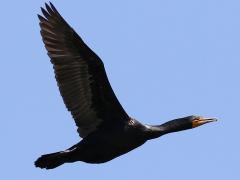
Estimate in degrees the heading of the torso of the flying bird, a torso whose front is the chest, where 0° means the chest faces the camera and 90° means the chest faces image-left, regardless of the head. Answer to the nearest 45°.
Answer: approximately 270°
